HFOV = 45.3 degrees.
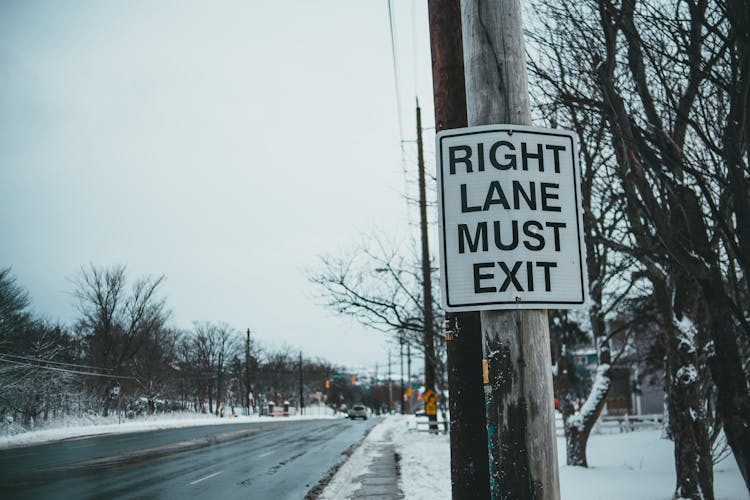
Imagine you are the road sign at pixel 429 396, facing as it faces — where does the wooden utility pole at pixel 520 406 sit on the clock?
The wooden utility pole is roughly at 12 o'clock from the road sign.

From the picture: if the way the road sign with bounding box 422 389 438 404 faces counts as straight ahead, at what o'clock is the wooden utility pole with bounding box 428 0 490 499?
The wooden utility pole is roughly at 12 o'clock from the road sign.

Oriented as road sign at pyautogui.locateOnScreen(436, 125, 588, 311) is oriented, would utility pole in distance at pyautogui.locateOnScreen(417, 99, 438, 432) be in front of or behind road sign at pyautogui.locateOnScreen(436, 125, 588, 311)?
behind

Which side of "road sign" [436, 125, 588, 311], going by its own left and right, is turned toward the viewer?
front

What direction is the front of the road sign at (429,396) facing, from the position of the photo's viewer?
facing the viewer

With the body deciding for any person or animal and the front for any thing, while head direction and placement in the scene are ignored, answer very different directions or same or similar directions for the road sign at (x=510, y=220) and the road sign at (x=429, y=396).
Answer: same or similar directions

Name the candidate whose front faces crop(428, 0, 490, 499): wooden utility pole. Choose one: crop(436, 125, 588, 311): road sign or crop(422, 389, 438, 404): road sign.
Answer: crop(422, 389, 438, 404): road sign

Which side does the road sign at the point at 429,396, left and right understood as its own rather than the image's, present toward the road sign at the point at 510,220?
front

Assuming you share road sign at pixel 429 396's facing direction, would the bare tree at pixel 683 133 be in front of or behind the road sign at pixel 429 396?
in front

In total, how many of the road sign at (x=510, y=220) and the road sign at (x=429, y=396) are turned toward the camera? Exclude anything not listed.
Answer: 2
